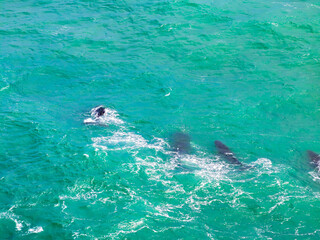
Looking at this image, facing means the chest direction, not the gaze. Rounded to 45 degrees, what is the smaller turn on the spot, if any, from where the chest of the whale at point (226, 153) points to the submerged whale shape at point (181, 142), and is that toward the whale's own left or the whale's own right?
approximately 45° to the whale's own left

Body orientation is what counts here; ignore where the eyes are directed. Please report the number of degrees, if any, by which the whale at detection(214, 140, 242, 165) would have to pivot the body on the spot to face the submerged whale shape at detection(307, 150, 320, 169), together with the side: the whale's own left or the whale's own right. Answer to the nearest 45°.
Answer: approximately 135° to the whale's own right

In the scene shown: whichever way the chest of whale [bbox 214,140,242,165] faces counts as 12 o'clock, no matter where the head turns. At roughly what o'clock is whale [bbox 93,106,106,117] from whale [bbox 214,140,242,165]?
whale [bbox 93,106,106,117] is roughly at 11 o'clock from whale [bbox 214,140,242,165].

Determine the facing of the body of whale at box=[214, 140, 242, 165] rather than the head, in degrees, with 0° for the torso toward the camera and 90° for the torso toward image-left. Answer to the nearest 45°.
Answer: approximately 135°
